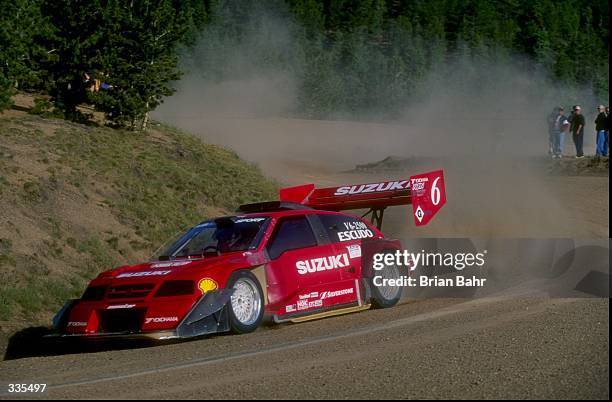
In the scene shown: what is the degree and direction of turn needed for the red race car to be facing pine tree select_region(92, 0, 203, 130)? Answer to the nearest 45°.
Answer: approximately 135° to its right

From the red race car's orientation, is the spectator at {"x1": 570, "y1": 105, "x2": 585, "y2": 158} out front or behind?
behind

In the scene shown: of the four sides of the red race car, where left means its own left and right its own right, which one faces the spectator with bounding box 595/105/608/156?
back

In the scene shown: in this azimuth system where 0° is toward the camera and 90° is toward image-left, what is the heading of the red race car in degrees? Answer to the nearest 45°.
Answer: approximately 45°

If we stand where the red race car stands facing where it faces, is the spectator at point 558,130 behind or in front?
behind

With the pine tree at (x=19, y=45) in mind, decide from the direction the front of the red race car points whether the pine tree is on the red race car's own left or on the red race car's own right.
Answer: on the red race car's own right
